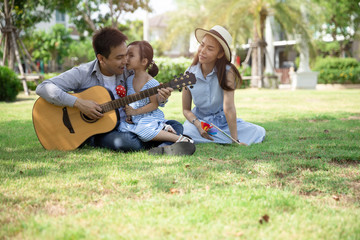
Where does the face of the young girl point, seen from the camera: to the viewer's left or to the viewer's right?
to the viewer's left

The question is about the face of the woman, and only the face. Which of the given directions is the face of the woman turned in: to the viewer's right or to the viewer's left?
to the viewer's left

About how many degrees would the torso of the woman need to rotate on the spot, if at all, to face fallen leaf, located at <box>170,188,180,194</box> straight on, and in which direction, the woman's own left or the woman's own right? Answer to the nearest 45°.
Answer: approximately 45° to the woman's own left

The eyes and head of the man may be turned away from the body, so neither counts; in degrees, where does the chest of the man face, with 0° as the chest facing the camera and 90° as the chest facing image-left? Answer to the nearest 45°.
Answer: approximately 315°

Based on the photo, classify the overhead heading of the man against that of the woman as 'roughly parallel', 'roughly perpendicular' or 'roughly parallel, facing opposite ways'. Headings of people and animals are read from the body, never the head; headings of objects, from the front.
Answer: roughly perpendicular

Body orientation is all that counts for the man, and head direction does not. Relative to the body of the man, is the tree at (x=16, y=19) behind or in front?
behind

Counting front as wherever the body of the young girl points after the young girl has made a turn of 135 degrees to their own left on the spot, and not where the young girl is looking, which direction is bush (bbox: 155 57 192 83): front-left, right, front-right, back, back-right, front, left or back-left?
left

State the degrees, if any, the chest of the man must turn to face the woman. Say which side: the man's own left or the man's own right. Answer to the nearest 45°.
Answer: approximately 45° to the man's own left

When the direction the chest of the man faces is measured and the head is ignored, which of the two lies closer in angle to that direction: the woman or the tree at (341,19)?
the woman

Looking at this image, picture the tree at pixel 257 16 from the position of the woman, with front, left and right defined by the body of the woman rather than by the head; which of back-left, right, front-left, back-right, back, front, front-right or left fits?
back-right

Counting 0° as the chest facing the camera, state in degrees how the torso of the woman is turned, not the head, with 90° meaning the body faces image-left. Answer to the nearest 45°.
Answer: approximately 45°

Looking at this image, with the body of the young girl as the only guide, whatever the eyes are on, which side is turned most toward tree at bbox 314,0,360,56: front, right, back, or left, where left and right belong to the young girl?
back

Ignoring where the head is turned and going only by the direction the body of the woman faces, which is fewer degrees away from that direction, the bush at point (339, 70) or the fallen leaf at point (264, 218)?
the fallen leaf
